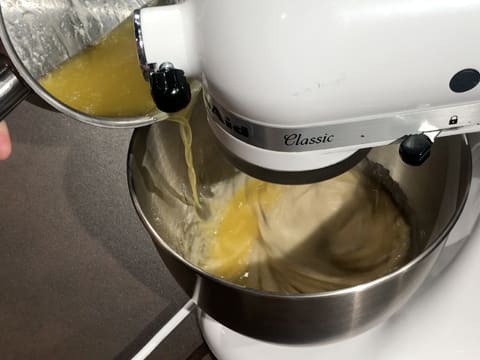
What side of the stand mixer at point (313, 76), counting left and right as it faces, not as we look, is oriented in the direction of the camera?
left
